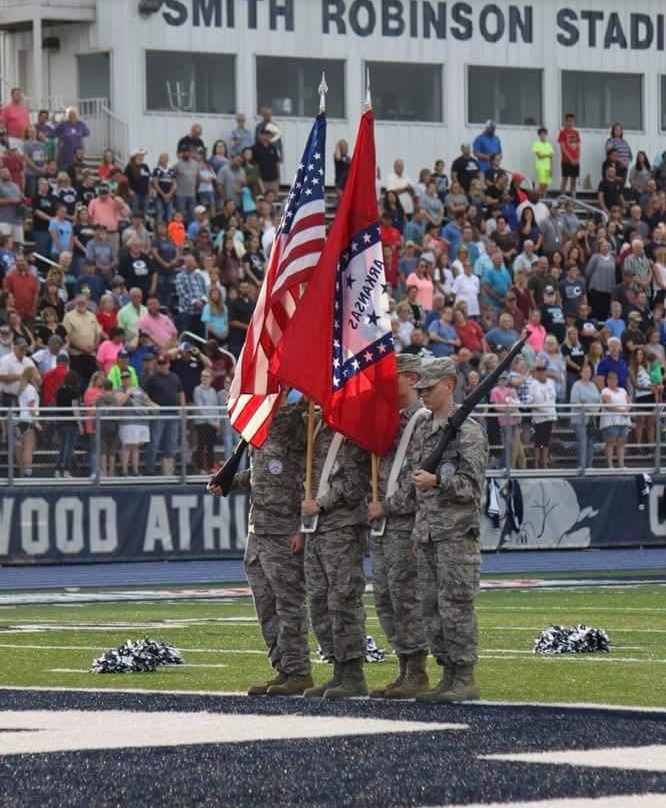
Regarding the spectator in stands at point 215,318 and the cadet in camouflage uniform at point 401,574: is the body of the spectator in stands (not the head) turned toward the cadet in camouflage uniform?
yes

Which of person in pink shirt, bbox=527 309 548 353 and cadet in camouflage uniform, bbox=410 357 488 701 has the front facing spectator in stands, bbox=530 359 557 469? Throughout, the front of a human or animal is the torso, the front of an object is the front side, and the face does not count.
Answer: the person in pink shirt

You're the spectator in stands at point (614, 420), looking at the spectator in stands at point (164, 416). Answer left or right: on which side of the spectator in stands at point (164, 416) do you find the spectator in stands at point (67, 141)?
right

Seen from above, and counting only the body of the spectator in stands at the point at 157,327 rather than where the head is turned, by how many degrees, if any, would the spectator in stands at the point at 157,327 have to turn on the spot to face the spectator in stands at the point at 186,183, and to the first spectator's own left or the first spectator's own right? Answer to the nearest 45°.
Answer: approximately 180°

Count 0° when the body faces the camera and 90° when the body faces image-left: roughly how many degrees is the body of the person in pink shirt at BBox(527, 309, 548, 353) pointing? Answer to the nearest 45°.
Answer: approximately 0°
